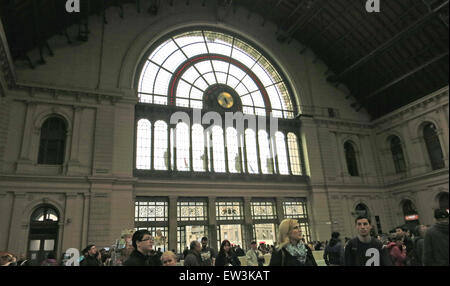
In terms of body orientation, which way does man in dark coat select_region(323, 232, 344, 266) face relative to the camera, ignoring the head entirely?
away from the camera

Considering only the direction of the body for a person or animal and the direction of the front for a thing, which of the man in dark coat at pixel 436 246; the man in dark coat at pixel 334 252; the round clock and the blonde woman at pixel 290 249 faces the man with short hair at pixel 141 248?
the round clock

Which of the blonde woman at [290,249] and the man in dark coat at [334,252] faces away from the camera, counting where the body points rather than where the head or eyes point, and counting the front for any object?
the man in dark coat

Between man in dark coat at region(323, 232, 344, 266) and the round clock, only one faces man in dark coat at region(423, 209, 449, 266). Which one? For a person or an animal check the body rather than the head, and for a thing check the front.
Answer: the round clock
